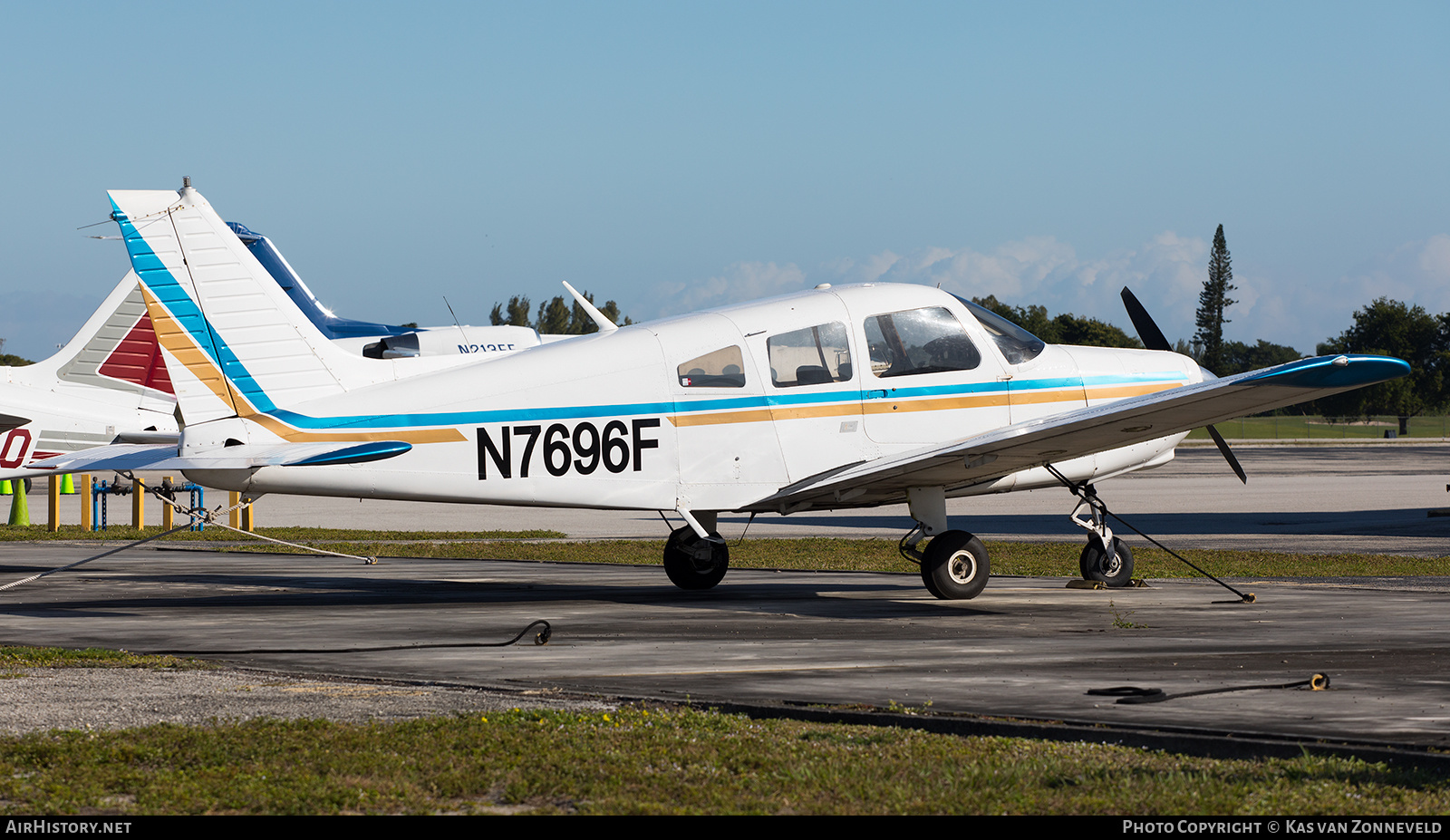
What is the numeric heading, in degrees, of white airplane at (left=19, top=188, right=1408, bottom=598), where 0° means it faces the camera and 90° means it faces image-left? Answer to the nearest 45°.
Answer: approximately 225°
